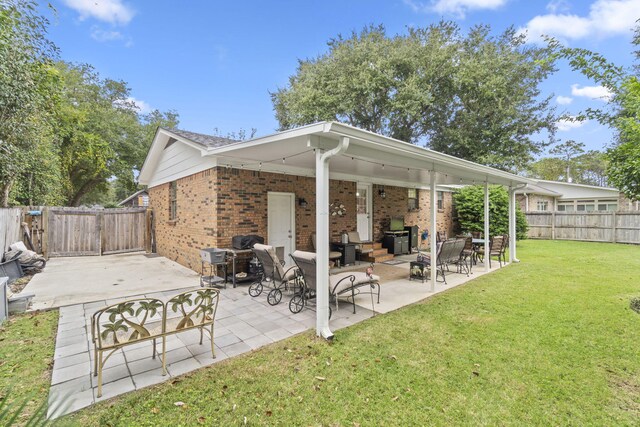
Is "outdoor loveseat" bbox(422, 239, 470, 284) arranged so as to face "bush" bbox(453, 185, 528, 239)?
no

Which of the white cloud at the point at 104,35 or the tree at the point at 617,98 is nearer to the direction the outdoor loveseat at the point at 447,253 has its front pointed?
the white cloud

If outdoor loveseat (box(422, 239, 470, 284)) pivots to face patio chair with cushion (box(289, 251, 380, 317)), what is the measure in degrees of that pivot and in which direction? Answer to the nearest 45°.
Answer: approximately 90° to its left

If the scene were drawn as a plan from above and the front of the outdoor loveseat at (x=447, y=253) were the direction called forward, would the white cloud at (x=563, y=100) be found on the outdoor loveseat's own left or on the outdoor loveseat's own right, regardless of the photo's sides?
on the outdoor loveseat's own right

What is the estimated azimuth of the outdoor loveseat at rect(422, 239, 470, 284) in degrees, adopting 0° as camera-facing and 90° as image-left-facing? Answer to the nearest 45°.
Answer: approximately 135°

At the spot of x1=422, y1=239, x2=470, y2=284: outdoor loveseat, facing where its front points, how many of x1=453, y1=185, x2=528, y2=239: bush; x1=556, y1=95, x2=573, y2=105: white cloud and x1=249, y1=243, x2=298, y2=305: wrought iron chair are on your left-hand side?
1

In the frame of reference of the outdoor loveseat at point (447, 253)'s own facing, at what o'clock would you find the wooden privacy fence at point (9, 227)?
The wooden privacy fence is roughly at 10 o'clock from the outdoor loveseat.

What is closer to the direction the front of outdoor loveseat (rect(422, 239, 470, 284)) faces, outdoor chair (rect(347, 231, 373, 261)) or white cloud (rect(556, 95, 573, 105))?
the outdoor chair
